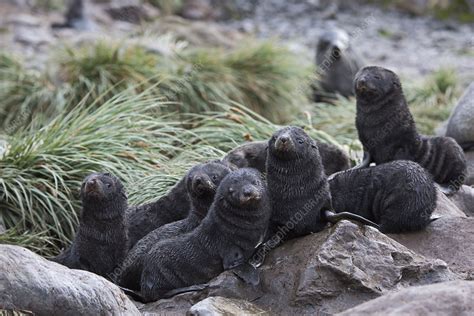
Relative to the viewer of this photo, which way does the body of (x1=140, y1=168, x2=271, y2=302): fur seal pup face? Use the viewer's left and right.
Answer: facing the viewer and to the right of the viewer

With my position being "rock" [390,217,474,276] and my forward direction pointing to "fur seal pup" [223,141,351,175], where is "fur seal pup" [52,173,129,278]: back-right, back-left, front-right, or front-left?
front-left

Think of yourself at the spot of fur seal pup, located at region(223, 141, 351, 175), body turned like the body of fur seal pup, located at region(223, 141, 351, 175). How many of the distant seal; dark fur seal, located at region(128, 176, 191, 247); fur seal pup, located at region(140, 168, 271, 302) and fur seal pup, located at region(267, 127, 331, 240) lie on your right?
1

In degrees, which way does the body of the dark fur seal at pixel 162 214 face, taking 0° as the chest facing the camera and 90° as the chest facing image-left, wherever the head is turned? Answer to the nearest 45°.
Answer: approximately 270°

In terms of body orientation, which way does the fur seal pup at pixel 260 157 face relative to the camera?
to the viewer's left

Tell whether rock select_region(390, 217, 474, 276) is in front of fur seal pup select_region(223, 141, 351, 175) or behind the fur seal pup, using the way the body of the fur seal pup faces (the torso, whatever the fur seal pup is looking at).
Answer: behind
